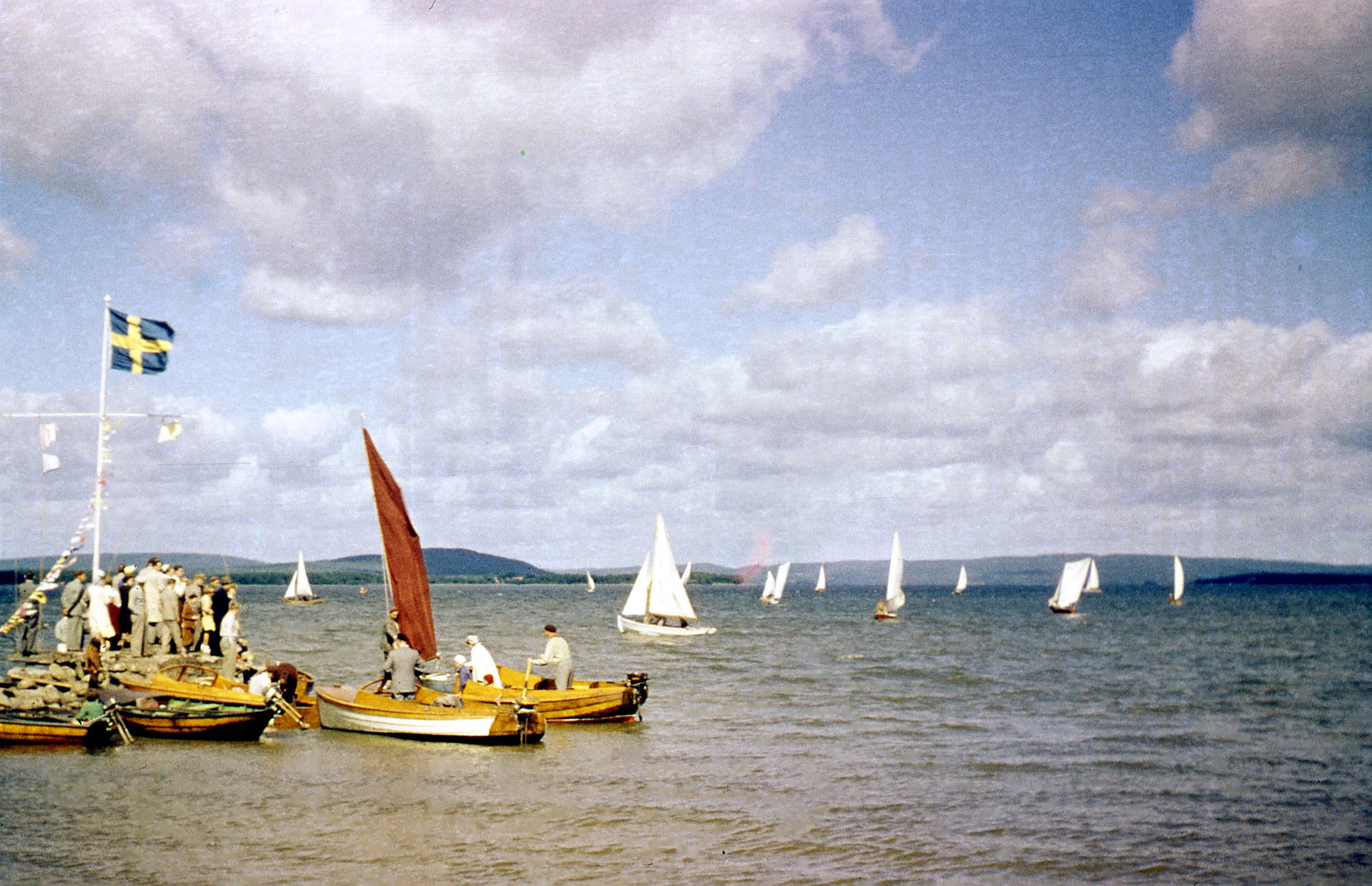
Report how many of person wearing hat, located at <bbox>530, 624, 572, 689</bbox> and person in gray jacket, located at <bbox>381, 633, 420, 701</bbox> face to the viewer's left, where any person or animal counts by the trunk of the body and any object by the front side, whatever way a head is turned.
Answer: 1

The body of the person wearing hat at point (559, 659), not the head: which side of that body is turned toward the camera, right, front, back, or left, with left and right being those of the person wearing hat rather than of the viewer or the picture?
left

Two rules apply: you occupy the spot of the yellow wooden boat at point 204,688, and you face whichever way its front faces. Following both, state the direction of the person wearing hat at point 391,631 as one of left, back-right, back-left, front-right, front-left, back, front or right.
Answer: back

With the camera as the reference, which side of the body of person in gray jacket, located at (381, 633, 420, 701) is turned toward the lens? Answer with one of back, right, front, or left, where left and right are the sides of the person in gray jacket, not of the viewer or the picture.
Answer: back

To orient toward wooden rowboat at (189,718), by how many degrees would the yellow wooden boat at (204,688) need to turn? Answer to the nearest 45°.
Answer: approximately 90° to its left

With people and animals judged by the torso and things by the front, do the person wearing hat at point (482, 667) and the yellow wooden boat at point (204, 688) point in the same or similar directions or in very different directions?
same or similar directions

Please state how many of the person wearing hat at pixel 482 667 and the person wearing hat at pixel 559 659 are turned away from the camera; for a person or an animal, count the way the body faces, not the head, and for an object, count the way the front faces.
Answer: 0

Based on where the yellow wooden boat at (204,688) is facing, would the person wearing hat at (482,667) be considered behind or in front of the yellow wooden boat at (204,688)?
behind

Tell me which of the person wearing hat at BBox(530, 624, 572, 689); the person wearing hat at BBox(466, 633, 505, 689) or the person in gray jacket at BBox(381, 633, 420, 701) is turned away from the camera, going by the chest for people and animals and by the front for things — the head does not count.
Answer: the person in gray jacket

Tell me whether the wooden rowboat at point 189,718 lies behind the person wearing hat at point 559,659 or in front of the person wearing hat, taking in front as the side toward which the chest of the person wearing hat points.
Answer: in front

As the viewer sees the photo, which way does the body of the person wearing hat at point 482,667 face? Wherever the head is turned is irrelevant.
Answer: to the viewer's left

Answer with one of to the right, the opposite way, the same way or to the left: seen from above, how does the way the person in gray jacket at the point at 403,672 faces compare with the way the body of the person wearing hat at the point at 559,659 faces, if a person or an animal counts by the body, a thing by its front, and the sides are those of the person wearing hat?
to the right

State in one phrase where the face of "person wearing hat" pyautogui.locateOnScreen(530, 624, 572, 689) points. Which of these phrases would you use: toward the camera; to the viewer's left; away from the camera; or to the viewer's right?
to the viewer's left

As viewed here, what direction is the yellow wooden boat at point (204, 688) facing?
to the viewer's left
